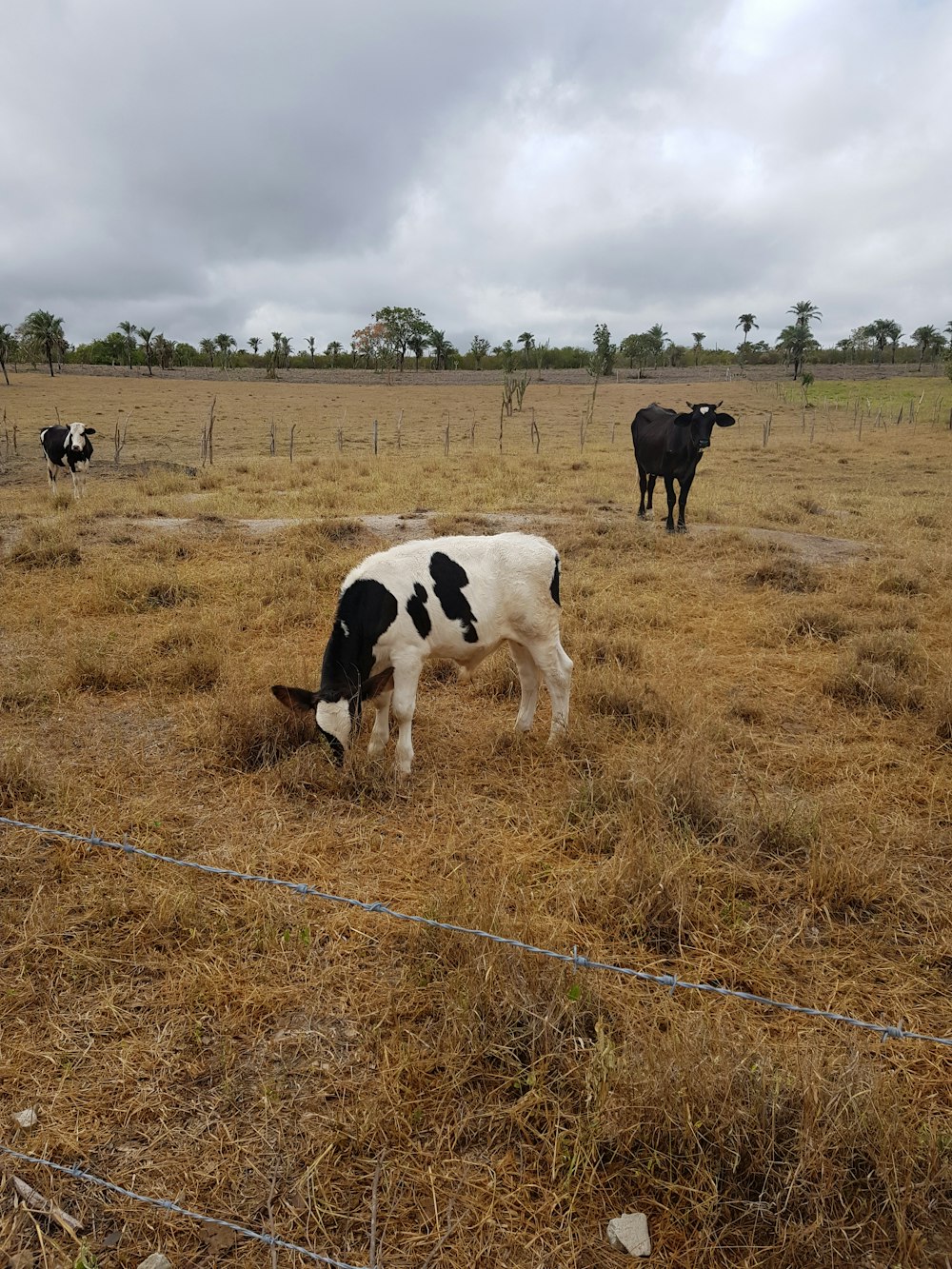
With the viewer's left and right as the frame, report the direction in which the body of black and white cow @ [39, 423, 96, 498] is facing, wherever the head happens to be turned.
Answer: facing the viewer and to the right of the viewer

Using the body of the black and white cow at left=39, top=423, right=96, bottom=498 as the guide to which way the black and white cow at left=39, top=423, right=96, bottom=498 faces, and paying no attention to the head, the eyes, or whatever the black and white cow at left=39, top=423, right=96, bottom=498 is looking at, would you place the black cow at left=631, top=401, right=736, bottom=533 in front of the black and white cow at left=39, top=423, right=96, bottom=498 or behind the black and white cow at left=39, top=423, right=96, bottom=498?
in front

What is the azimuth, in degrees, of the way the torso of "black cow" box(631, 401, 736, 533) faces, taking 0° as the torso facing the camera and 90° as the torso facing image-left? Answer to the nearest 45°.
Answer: approximately 315°

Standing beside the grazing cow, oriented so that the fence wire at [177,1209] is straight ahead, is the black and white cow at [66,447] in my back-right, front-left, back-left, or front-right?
back-right

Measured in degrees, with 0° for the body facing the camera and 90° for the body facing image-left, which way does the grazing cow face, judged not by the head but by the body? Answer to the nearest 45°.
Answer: approximately 45°

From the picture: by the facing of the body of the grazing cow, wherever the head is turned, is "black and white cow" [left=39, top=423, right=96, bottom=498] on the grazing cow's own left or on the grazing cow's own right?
on the grazing cow's own right

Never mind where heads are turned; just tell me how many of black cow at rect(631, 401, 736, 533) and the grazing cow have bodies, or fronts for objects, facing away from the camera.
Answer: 0

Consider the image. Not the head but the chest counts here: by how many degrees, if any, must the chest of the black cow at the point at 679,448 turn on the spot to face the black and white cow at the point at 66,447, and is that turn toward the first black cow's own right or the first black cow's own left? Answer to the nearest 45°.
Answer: approximately 135° to the first black cow's own right

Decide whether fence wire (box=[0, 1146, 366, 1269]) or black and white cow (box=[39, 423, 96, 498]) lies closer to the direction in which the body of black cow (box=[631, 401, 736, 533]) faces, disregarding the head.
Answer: the fence wire

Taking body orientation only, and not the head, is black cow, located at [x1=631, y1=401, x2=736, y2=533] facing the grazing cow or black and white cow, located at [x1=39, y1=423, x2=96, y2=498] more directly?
the grazing cow

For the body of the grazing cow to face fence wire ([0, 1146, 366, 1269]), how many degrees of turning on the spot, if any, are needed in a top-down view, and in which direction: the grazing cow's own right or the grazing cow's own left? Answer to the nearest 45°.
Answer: approximately 45° to the grazing cow's own left

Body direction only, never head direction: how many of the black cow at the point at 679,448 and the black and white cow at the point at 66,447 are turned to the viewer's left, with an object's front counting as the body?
0

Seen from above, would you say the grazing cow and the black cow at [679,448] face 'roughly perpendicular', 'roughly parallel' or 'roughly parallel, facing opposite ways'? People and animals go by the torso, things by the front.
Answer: roughly perpendicular

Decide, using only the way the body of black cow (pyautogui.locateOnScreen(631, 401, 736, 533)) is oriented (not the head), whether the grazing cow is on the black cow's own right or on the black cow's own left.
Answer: on the black cow's own right
